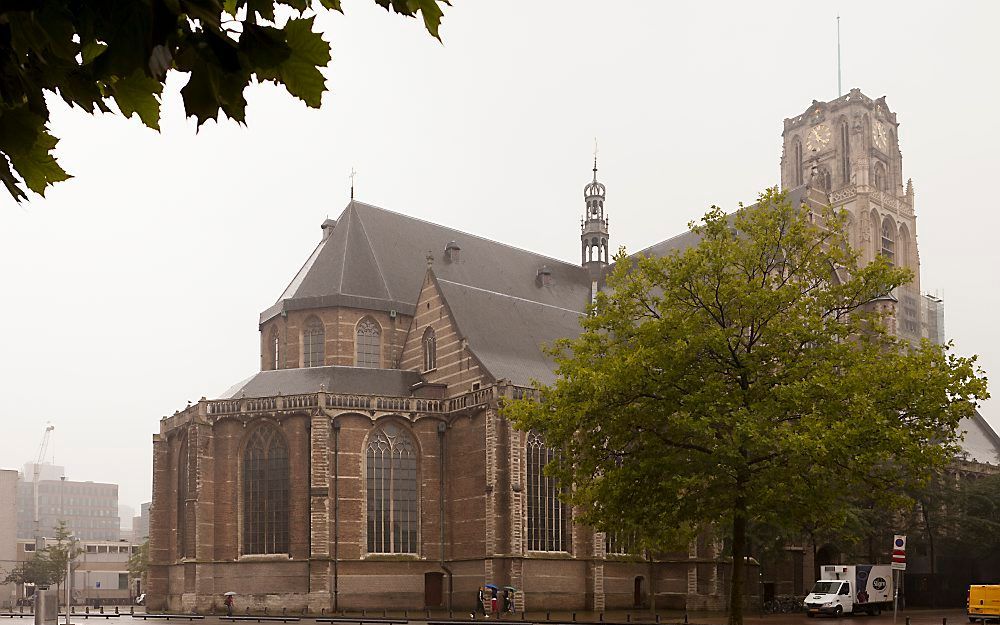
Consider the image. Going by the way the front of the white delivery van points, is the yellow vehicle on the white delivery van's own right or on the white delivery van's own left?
on the white delivery van's own left

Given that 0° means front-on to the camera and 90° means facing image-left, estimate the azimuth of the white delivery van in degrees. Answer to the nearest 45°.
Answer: approximately 45°

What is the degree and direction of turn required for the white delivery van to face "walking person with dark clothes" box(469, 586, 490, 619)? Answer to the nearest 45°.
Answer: approximately 45° to its right

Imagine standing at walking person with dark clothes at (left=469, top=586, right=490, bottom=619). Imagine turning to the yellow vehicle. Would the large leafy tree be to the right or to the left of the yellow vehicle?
right
